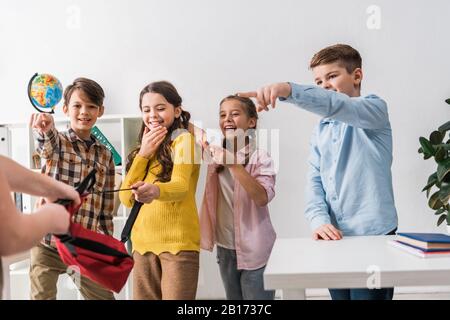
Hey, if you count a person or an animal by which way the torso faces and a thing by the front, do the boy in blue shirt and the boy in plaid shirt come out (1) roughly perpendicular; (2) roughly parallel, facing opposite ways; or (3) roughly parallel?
roughly perpendicular

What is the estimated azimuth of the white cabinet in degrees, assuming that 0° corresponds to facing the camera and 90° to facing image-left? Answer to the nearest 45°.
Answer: approximately 0°

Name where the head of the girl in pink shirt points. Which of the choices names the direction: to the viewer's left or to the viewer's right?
to the viewer's left

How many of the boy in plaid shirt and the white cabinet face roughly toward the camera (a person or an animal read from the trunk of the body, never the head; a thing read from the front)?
2

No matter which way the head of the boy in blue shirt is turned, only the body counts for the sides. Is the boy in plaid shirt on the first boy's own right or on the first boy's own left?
on the first boy's own right

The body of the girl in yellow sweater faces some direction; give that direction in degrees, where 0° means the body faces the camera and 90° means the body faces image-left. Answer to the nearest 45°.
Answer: approximately 45°

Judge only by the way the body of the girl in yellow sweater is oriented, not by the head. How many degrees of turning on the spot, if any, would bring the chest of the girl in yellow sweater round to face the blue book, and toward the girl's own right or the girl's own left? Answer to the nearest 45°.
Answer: approximately 90° to the girl's own left

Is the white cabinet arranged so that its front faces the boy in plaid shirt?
yes
